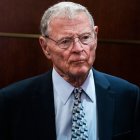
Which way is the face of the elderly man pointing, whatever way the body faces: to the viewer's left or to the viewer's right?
to the viewer's right

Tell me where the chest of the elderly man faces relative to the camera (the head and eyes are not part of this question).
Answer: toward the camera
